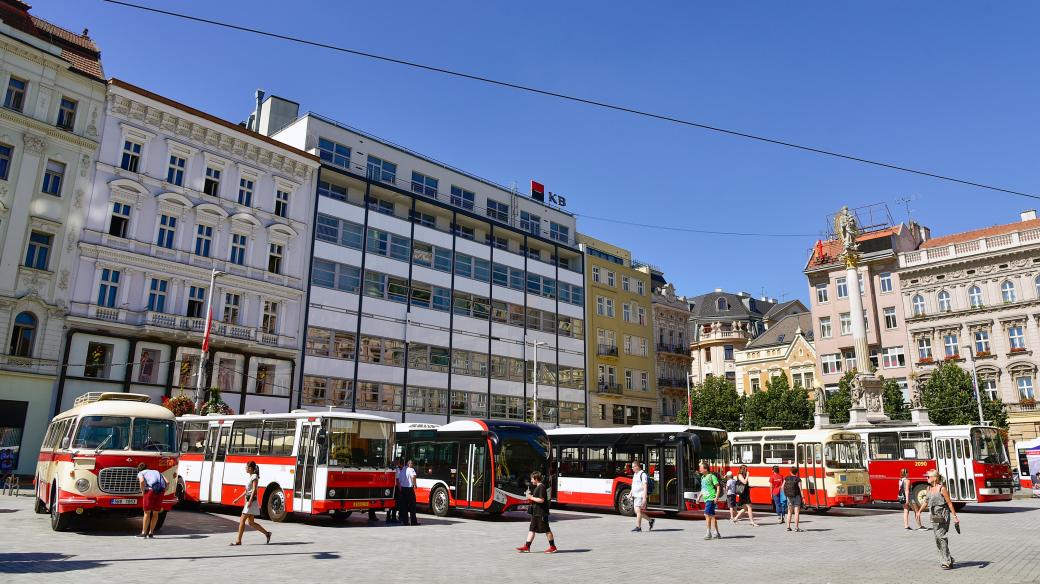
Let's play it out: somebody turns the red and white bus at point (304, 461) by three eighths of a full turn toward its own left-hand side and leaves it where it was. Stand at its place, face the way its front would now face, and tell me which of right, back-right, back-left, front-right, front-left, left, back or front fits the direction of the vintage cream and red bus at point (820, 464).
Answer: right

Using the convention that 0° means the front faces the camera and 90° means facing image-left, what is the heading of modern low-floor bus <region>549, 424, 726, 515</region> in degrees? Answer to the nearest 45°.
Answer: approximately 315°

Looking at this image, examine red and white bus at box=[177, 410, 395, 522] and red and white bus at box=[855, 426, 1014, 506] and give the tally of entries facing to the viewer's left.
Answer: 0

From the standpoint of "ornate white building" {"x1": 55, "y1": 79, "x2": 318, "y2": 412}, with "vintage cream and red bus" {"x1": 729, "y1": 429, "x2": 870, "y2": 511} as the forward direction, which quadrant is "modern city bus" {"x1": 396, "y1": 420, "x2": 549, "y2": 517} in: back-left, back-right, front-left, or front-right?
front-right

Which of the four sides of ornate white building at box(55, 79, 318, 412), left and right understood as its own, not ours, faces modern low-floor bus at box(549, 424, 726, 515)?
front

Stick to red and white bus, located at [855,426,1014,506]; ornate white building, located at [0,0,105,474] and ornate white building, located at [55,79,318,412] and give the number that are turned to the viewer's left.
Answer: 0

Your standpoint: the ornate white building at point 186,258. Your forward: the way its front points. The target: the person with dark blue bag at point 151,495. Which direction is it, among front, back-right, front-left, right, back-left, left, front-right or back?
front-right

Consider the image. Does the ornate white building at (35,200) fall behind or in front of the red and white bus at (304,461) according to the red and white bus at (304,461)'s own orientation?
behind

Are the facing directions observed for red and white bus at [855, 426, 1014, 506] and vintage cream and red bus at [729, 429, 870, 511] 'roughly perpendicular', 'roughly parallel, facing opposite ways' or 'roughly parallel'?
roughly parallel

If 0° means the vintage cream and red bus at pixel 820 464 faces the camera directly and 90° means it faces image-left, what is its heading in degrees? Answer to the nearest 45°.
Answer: approximately 315°

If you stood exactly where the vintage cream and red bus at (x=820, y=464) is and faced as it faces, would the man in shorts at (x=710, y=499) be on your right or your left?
on your right

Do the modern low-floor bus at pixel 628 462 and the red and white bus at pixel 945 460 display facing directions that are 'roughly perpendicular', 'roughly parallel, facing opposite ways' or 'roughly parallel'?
roughly parallel

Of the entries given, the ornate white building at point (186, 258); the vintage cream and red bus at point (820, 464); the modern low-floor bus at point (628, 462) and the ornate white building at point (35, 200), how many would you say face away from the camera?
0

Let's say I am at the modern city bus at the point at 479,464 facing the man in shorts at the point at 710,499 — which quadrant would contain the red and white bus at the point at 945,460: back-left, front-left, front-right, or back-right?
front-left

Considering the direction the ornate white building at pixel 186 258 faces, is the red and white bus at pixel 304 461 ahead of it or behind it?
ahead

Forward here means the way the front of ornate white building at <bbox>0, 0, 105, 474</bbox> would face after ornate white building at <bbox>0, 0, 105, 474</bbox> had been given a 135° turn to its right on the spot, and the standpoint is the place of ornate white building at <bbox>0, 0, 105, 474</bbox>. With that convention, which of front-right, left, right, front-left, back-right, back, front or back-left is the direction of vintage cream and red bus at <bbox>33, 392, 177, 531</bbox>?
left

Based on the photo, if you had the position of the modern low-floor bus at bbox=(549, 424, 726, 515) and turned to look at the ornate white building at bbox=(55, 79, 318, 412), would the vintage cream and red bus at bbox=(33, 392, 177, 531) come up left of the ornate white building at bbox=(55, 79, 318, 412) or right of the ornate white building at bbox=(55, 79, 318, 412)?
left

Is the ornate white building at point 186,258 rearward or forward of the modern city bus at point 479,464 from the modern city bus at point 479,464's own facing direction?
rearward

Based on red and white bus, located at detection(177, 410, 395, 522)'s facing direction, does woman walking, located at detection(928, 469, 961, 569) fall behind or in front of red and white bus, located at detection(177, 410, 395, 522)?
in front

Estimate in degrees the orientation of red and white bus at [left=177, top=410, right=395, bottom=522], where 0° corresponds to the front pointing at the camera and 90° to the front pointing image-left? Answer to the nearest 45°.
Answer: approximately 315°

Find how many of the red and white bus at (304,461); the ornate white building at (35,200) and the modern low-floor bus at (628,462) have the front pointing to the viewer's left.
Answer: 0
